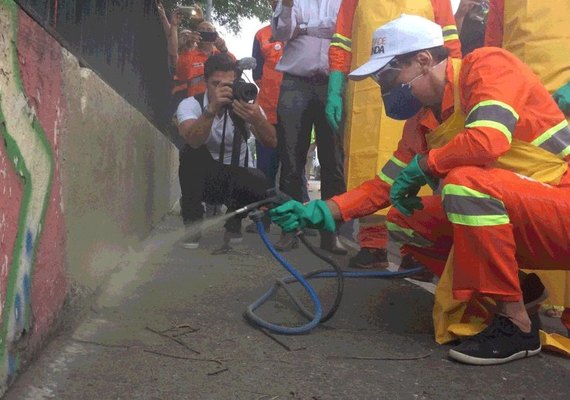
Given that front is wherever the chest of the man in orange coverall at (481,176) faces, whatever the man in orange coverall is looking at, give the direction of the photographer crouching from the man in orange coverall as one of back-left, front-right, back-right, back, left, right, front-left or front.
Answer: front-right

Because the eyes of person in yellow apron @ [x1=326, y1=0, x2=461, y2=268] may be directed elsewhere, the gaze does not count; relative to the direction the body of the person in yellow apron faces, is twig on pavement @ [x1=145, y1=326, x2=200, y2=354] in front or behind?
in front

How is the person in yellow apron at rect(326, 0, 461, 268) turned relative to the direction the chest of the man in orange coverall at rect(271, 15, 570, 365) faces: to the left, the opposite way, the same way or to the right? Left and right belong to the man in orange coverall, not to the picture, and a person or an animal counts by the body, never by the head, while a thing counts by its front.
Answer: to the left

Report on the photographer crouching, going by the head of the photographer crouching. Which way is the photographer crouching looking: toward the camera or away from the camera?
toward the camera

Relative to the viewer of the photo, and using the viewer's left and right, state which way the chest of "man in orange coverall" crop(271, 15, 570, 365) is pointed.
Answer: facing to the left of the viewer

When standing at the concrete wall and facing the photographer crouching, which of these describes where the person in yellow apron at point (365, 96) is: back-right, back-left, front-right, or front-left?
front-right

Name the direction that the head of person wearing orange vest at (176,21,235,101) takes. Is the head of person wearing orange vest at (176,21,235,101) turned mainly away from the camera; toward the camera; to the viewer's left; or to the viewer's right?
toward the camera

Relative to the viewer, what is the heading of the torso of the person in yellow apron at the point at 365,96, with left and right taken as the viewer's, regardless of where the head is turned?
facing the viewer

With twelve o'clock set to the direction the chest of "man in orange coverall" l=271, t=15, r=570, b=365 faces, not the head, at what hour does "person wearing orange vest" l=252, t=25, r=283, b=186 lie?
The person wearing orange vest is roughly at 2 o'clock from the man in orange coverall.

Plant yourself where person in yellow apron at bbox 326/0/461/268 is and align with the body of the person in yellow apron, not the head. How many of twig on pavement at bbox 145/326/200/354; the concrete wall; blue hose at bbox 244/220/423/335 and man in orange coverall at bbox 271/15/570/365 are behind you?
0

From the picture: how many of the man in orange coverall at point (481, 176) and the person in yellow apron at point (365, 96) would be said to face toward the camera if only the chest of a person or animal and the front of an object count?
1

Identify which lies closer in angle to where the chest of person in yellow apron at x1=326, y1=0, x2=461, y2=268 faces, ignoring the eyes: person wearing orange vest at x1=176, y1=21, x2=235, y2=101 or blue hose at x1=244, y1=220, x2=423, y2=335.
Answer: the blue hose

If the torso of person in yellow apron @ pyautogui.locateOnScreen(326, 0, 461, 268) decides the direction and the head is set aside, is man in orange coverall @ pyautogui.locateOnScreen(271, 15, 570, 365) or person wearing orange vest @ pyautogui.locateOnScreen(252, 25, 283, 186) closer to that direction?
the man in orange coverall
